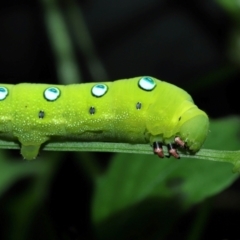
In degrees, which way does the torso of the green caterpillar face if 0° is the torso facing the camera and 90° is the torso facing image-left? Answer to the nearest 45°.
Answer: approximately 270°
